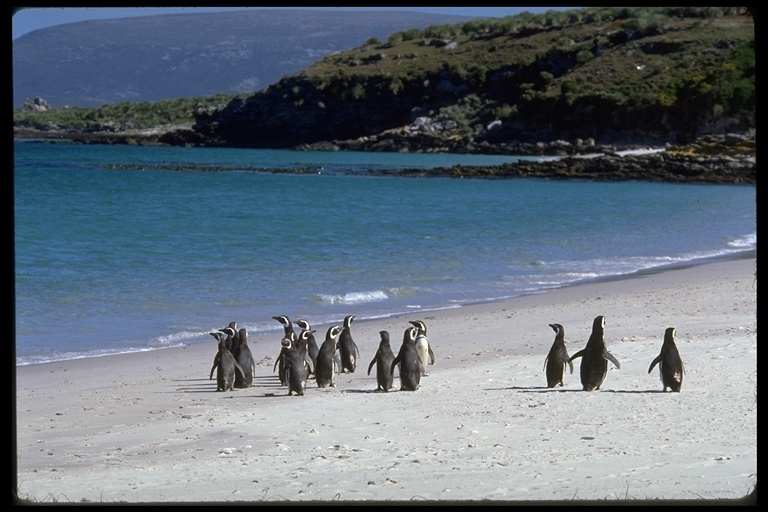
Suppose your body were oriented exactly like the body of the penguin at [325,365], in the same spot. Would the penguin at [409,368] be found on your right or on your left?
on your right

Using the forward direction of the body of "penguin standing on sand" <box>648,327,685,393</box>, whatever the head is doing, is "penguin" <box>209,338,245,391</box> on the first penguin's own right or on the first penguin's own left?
on the first penguin's own left

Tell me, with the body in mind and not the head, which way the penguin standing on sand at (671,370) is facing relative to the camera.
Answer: away from the camera

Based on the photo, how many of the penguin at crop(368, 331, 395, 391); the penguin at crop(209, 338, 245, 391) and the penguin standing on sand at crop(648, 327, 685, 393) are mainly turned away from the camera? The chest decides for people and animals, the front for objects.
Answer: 3

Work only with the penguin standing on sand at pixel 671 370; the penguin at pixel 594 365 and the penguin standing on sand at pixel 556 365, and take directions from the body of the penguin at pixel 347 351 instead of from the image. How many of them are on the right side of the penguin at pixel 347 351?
3

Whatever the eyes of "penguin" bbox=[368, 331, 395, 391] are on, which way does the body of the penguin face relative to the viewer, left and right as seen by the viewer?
facing away from the viewer

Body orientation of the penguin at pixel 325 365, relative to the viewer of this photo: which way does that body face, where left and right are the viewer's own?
facing away from the viewer and to the right of the viewer

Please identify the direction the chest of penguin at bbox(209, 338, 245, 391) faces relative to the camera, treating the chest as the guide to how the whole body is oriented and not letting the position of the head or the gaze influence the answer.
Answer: away from the camera

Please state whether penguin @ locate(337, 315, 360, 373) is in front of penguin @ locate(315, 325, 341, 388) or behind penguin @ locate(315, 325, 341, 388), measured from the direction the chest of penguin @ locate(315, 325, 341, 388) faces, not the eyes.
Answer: in front

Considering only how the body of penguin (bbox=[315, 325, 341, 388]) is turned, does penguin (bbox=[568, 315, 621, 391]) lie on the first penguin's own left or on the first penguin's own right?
on the first penguin's own right

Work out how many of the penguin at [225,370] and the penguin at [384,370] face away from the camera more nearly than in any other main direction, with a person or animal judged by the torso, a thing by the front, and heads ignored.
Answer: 2
